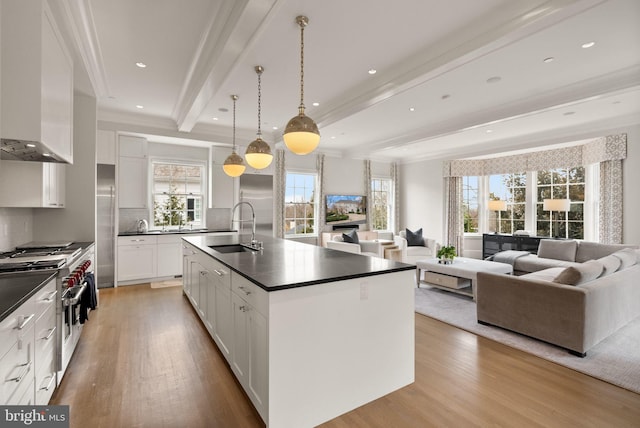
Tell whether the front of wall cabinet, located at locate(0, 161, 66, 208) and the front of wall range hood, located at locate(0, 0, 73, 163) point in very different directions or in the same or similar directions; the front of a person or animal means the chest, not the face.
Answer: same or similar directions

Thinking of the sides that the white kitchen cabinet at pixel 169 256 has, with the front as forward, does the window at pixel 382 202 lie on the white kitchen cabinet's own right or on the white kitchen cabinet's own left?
on the white kitchen cabinet's own left

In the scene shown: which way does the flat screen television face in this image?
toward the camera

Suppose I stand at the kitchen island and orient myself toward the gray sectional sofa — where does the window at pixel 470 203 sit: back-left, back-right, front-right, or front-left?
front-left

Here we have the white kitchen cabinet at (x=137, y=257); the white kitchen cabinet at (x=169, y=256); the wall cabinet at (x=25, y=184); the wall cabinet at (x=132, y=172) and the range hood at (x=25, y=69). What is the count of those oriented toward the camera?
3

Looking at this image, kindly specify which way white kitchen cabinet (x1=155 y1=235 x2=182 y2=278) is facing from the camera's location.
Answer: facing the viewer

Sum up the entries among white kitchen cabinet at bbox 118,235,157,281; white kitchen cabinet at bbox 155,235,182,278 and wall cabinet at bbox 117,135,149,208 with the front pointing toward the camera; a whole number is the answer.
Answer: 3

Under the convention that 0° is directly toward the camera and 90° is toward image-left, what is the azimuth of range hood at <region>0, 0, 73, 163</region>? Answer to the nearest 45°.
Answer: approximately 270°

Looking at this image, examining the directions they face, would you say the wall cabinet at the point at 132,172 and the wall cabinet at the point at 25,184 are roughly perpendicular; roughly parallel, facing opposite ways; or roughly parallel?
roughly perpendicular

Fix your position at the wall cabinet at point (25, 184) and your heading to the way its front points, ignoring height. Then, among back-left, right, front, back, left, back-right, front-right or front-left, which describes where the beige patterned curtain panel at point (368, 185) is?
front

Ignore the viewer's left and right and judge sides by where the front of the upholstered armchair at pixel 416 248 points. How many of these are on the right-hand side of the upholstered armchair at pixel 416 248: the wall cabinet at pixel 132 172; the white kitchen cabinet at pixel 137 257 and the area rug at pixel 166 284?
3

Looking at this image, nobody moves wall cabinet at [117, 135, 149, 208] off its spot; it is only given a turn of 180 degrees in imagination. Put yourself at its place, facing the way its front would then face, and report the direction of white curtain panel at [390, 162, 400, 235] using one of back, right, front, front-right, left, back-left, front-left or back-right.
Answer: right

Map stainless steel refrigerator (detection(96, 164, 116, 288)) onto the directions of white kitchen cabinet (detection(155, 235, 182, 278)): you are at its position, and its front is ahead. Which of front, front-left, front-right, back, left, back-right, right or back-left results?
right

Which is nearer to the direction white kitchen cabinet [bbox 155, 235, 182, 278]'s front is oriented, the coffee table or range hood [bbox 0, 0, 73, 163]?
the range hood
